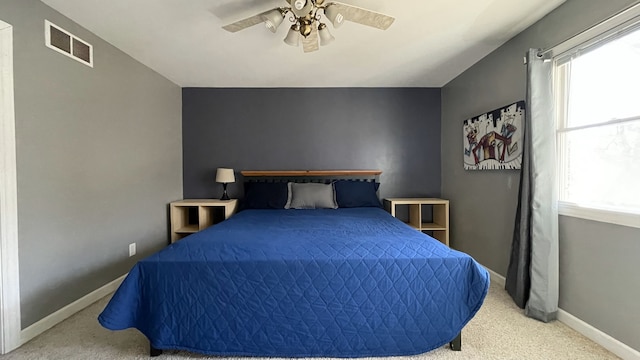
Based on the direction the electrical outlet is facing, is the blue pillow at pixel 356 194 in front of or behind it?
in front

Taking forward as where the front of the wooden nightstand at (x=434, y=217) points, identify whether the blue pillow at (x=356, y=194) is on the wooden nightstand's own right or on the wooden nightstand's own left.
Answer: on the wooden nightstand's own right

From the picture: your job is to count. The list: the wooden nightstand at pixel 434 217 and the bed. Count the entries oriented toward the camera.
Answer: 2

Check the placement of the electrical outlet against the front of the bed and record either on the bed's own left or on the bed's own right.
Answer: on the bed's own right

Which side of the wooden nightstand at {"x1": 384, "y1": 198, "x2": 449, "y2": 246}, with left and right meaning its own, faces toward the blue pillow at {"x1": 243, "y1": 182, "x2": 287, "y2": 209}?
right

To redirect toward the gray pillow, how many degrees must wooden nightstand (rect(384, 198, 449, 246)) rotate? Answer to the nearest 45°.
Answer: approximately 45° to its right

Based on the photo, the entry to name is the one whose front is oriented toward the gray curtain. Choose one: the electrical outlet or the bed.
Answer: the electrical outlet

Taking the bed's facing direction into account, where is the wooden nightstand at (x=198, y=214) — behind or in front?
behind

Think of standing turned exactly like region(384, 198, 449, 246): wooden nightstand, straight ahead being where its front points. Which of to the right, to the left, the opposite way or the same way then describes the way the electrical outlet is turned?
to the left

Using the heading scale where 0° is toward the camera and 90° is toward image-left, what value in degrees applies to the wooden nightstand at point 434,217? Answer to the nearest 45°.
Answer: approximately 0°

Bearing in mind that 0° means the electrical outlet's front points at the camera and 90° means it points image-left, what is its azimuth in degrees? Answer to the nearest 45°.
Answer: approximately 315°

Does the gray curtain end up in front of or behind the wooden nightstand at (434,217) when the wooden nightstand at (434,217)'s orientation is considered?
in front

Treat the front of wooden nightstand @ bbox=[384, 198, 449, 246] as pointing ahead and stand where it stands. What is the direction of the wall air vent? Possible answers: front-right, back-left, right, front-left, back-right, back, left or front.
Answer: front-right
